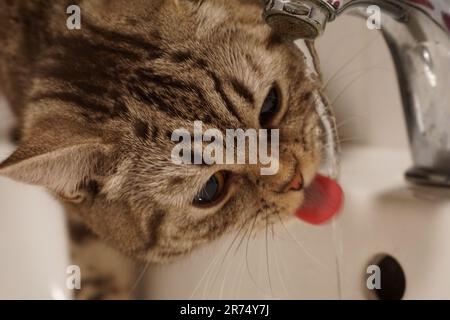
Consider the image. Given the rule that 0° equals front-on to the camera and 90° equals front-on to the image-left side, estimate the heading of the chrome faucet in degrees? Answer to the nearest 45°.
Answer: approximately 90°

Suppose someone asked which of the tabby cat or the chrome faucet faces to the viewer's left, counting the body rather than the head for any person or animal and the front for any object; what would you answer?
the chrome faucet

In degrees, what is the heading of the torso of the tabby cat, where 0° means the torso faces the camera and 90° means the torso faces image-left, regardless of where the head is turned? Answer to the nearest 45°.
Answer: approximately 315°

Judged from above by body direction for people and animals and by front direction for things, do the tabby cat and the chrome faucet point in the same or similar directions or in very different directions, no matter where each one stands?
very different directions

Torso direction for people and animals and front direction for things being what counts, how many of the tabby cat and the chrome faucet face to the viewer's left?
1
